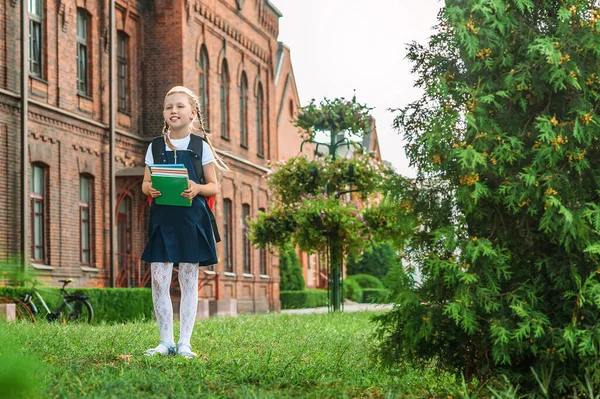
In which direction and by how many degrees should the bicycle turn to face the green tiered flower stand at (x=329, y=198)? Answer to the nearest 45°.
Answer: approximately 135° to its right

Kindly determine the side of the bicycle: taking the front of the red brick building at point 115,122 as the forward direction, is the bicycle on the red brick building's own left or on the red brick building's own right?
on the red brick building's own right

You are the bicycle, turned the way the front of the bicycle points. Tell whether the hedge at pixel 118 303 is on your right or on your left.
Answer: on your right

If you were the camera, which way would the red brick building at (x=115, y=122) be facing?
facing the viewer and to the right of the viewer

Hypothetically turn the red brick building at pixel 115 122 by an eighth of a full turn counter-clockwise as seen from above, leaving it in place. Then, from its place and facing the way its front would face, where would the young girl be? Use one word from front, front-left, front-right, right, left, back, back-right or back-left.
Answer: right

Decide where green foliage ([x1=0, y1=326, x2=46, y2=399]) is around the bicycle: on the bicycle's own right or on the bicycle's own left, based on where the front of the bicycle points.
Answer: on the bicycle's own left

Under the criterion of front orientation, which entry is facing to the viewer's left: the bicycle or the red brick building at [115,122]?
the bicycle

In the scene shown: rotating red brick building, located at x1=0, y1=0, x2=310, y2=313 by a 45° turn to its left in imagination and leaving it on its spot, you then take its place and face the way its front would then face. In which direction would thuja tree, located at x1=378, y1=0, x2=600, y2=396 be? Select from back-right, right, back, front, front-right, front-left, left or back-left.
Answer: right

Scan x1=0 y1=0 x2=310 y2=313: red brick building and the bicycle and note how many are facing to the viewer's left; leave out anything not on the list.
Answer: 1

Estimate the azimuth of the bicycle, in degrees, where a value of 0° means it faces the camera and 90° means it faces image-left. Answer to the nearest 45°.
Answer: approximately 90°
